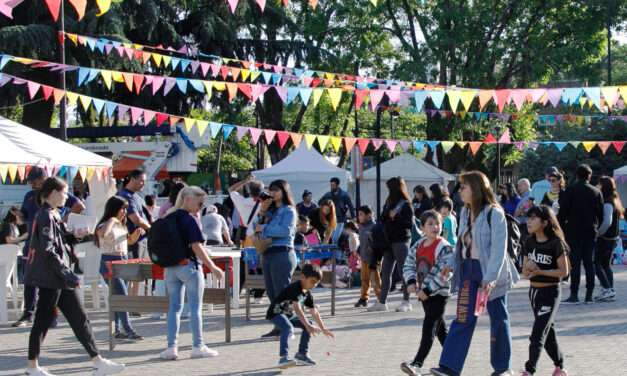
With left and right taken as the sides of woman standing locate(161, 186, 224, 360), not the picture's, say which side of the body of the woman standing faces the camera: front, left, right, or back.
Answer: right

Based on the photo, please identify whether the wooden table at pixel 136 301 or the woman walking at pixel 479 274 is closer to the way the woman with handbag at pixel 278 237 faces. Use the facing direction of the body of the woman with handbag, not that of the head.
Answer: the wooden table

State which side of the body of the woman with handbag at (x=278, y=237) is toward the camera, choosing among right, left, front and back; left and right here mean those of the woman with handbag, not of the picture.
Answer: left

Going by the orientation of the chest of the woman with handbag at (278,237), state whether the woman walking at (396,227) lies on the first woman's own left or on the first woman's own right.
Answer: on the first woman's own right

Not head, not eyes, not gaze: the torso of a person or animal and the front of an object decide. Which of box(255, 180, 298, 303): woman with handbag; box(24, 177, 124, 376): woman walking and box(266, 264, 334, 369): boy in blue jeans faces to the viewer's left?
the woman with handbag
